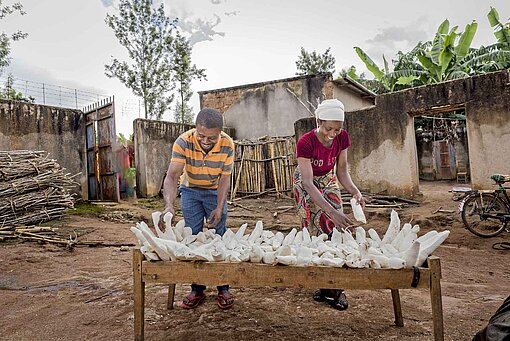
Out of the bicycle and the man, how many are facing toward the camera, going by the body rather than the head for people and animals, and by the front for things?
1

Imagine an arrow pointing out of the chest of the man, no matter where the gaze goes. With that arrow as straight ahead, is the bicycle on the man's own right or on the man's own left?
on the man's own left

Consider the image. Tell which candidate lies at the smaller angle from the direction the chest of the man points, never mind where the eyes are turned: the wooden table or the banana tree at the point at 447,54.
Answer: the wooden table

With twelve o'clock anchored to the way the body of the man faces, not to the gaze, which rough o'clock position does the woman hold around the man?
The woman is roughly at 9 o'clock from the man.

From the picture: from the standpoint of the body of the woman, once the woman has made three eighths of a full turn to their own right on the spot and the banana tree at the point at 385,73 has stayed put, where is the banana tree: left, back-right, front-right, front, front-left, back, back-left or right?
right

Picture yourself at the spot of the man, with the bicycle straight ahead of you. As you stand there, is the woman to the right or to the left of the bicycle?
right

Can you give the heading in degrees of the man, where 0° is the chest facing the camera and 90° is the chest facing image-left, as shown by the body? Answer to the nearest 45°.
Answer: approximately 0°

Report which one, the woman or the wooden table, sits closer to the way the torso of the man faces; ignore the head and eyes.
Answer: the wooden table

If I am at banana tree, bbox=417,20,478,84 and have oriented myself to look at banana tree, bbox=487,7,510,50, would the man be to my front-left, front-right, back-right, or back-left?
back-right

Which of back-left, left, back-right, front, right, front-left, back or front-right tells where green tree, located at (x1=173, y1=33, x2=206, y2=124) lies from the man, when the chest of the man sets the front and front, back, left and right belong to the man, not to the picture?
back
